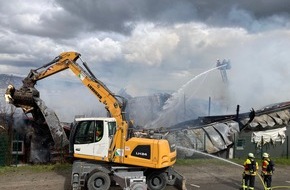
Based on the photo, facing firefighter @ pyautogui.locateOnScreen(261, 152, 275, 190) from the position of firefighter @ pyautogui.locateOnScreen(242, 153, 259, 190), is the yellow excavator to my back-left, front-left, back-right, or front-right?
back-left

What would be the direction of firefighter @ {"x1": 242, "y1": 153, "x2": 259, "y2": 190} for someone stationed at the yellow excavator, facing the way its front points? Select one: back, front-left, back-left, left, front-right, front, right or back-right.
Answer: back

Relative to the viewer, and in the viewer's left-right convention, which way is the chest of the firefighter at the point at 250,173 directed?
facing away from the viewer and to the left of the viewer

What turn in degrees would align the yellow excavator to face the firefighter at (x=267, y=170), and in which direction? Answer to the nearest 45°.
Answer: approximately 180°

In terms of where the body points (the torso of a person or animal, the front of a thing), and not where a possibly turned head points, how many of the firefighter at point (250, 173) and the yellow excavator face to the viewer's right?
0

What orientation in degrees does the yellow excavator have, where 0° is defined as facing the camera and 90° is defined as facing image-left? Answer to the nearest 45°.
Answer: approximately 90°
